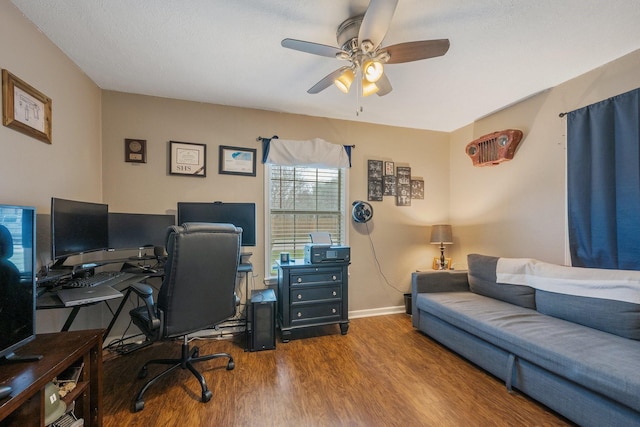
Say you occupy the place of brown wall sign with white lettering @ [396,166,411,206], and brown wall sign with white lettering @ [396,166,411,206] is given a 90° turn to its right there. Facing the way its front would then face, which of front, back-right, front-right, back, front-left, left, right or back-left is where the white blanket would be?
back-left

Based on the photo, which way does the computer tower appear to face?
toward the camera

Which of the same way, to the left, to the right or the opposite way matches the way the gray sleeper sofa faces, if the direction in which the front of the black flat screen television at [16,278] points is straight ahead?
the opposite way

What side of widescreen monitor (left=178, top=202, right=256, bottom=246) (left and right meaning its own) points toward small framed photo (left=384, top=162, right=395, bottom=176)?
left

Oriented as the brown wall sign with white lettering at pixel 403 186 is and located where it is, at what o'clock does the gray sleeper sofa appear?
The gray sleeper sofa is roughly at 11 o'clock from the brown wall sign with white lettering.

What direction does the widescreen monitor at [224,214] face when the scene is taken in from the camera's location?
facing the viewer

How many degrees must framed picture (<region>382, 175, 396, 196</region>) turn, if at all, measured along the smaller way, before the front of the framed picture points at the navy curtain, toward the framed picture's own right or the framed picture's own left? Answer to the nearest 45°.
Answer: approximately 45° to the framed picture's own left

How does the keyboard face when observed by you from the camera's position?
facing the viewer and to the right of the viewer

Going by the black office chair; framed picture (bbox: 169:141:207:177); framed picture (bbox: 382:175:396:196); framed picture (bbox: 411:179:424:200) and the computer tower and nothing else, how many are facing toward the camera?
4

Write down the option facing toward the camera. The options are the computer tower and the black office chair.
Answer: the computer tower

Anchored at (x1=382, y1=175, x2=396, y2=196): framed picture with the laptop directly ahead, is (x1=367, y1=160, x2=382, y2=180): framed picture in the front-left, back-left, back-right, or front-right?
front-right

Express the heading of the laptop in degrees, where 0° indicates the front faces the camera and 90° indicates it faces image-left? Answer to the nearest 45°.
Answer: approximately 315°

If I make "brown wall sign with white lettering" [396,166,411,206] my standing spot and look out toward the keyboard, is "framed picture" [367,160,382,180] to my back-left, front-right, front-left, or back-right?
front-right

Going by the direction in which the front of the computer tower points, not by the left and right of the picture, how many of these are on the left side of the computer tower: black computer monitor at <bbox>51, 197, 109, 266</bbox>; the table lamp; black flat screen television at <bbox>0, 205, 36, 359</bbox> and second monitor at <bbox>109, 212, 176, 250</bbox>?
1

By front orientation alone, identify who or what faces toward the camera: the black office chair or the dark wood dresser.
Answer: the dark wood dresser

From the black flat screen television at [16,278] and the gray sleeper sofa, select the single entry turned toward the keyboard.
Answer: the gray sleeper sofa

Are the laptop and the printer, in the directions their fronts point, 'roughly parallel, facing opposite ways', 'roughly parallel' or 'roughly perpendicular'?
roughly perpendicular

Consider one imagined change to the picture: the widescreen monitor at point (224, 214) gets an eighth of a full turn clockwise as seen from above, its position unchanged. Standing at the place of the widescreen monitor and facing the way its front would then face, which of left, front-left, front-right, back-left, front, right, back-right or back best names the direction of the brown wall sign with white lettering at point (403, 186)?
back-left

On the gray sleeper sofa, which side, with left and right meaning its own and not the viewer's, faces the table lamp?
right

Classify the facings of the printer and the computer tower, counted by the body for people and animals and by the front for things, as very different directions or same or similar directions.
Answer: same or similar directions
